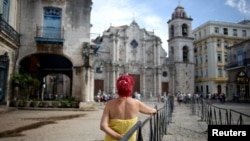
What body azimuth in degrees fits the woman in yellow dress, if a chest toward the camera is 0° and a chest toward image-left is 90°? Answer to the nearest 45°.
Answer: approximately 180°

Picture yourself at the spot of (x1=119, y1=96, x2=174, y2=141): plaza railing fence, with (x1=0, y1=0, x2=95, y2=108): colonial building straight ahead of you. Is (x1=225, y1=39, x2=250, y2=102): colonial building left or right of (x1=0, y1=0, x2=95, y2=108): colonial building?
right

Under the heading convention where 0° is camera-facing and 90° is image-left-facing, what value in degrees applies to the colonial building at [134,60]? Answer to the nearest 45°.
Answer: approximately 0°

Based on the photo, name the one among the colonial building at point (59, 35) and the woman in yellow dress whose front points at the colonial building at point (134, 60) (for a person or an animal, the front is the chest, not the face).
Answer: the woman in yellow dress

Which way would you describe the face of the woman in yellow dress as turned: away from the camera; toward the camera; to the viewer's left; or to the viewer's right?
away from the camera

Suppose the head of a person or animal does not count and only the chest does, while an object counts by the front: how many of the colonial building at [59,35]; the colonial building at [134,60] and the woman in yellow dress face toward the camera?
2

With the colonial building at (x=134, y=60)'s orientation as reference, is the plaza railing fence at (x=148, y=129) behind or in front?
in front

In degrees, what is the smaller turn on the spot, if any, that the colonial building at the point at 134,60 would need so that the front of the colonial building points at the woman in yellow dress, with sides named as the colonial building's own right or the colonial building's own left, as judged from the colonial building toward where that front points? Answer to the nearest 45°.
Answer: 0° — it already faces them

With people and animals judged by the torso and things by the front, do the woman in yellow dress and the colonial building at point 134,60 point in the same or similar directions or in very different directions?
very different directions
